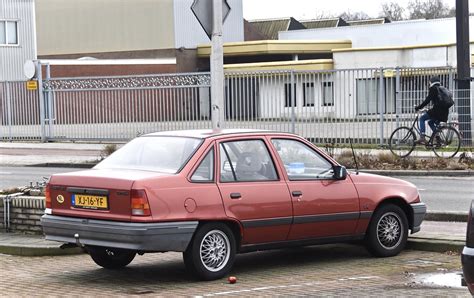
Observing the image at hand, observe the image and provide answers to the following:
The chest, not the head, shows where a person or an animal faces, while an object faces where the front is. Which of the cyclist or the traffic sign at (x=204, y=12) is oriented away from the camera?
the traffic sign

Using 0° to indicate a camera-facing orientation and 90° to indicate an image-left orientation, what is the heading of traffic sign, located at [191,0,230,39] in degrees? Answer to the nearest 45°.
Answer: approximately 180°

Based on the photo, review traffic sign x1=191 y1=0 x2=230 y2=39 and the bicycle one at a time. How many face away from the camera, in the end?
1

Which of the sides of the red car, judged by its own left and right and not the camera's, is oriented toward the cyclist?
front

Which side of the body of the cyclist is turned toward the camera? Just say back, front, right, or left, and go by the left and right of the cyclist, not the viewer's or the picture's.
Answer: left

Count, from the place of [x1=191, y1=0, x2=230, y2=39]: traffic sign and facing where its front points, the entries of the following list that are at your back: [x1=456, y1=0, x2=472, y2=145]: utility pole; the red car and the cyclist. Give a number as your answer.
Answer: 1

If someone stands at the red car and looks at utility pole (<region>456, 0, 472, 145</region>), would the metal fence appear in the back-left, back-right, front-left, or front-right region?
front-left

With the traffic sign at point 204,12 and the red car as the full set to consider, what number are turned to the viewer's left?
0

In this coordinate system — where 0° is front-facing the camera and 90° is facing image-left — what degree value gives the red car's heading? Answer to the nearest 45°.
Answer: approximately 225°

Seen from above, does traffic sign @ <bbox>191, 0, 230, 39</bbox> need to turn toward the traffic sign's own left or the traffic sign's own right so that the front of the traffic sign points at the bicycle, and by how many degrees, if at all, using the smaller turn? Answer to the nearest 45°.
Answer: approximately 45° to the traffic sign's own right

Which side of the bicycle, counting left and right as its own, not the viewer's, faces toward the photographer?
left
